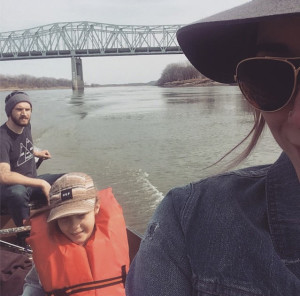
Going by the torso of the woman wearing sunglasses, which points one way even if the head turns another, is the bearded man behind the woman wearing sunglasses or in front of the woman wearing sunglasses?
behind

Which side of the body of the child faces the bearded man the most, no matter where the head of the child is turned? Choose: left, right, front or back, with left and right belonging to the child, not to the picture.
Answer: back

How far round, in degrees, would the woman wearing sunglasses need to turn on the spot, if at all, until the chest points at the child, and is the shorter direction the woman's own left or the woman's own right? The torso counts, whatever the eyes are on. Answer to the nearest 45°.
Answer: approximately 135° to the woman's own right

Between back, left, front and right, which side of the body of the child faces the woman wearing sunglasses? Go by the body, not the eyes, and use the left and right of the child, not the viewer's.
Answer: front

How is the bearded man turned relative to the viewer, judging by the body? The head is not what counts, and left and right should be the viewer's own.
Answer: facing the viewer and to the right of the viewer

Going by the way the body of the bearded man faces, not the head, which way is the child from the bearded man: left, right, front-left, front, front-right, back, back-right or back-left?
front-right

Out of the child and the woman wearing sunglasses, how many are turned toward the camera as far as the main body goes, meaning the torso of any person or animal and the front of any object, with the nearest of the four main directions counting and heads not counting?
2

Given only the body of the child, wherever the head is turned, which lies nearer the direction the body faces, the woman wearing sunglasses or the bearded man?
the woman wearing sunglasses

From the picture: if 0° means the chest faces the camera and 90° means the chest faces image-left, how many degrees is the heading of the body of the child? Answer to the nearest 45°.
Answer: approximately 0°
